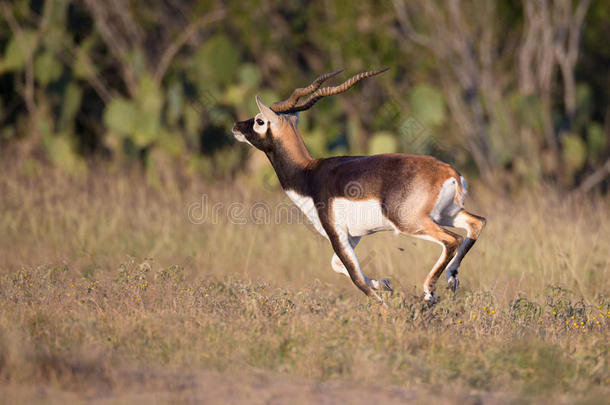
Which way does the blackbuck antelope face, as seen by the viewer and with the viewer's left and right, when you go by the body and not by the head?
facing to the left of the viewer
